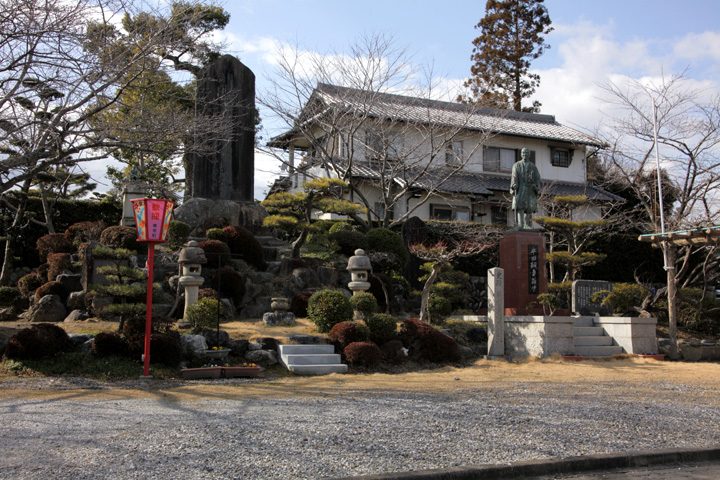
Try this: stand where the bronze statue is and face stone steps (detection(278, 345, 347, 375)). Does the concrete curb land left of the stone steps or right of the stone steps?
left

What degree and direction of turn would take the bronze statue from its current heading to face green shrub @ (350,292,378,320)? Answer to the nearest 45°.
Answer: approximately 45° to its right

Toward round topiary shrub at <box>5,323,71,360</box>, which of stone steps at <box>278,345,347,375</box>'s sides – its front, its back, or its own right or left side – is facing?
right

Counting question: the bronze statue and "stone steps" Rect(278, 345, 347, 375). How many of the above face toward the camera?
2

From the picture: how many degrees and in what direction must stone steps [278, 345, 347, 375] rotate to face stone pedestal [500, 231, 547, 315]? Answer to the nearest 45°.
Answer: approximately 135° to its left

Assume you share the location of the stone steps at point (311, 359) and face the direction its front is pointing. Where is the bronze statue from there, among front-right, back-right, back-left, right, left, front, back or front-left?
back-left

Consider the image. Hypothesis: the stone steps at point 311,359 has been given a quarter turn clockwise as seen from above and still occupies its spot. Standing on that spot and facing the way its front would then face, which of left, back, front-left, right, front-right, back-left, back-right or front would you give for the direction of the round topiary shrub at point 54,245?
front-right

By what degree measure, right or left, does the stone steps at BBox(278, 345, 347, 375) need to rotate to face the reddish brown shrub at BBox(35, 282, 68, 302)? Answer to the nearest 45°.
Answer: approximately 135° to its right

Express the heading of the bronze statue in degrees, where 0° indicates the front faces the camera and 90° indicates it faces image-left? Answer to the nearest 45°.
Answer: approximately 0°
